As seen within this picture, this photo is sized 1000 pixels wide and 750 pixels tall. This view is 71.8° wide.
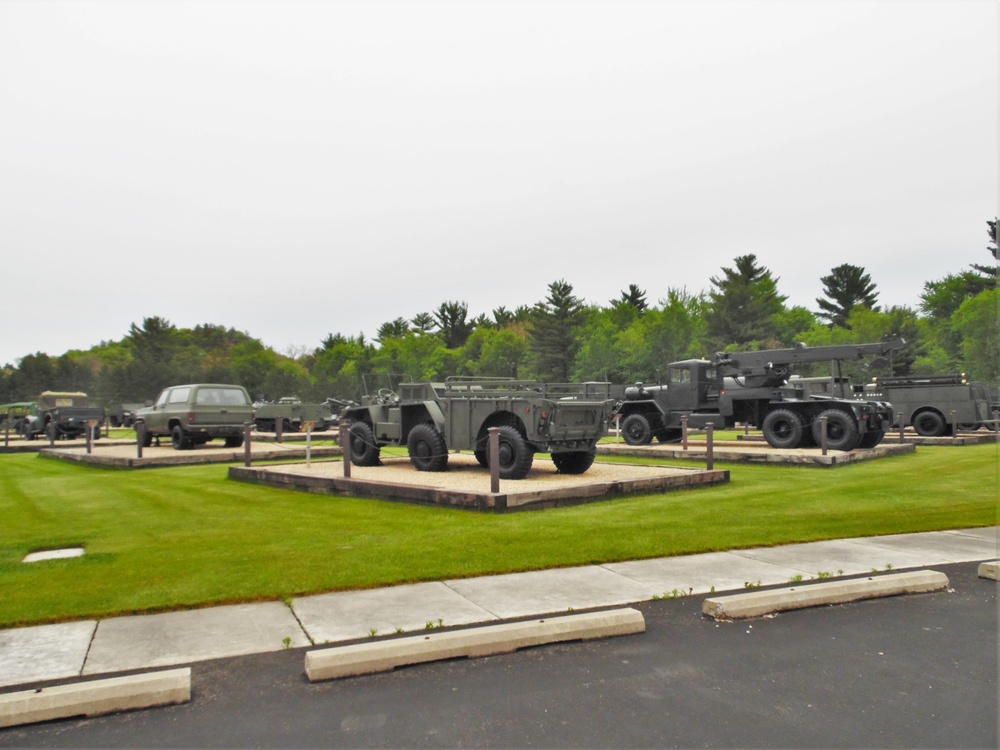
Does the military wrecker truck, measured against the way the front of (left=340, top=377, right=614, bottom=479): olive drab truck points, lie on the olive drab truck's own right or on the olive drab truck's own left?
on the olive drab truck's own right

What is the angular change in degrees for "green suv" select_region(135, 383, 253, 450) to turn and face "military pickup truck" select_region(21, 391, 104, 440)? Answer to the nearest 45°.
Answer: approximately 45° to its right

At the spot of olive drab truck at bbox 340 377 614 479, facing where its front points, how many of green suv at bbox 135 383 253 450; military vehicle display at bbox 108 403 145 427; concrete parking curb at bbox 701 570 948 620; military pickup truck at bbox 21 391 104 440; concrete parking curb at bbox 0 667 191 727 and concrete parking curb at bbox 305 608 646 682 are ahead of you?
3

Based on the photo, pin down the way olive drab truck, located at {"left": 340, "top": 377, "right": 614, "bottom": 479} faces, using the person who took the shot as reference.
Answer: facing away from the viewer and to the left of the viewer

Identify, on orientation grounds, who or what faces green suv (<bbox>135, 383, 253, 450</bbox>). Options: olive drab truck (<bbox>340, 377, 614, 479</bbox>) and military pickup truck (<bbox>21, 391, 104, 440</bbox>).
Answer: the olive drab truck

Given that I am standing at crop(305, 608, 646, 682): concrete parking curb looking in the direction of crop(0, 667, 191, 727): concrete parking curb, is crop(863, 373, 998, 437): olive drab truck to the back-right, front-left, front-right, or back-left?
back-right

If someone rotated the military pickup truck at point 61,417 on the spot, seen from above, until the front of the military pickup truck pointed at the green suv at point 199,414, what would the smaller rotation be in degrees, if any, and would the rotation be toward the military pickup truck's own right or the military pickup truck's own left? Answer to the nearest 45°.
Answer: approximately 135° to the military pickup truck's own left

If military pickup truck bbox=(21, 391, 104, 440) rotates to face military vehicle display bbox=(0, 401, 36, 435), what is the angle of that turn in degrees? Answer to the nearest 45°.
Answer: approximately 45° to its right

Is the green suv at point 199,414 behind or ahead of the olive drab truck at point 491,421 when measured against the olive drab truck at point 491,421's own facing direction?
ahead

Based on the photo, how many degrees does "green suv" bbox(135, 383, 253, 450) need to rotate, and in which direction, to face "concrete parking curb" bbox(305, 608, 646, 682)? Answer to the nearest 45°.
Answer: approximately 135° to its left

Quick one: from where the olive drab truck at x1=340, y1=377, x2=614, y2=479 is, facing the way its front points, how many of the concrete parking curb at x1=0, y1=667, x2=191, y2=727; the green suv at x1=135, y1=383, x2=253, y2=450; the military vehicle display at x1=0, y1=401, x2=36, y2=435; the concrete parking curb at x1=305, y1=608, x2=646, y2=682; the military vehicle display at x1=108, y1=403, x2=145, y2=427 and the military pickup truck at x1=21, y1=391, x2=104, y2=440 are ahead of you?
4

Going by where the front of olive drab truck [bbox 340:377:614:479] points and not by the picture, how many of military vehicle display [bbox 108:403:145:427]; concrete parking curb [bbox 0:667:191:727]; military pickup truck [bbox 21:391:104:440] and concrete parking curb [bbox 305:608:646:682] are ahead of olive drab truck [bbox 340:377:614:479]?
2
